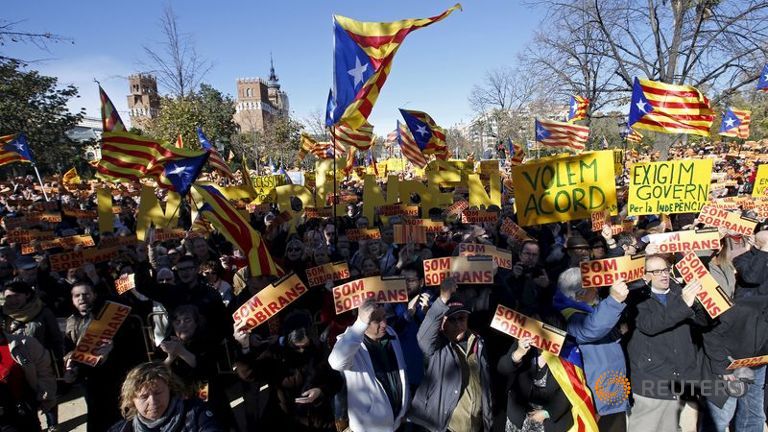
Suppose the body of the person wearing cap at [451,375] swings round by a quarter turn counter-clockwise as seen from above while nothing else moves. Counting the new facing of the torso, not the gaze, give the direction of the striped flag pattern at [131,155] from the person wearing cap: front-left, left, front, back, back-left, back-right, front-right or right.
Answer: left

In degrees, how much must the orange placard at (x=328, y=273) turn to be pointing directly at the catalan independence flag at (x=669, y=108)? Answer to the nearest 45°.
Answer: approximately 135° to its left

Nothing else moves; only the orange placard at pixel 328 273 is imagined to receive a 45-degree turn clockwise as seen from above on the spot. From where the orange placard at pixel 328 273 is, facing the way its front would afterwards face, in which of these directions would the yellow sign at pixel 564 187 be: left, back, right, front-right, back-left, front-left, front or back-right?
back-left

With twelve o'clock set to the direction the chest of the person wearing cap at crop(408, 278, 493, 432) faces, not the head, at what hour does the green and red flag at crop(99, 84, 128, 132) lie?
The green and red flag is roughly at 6 o'clock from the person wearing cap.

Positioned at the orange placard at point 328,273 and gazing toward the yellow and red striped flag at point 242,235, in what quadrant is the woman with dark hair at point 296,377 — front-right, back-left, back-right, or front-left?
back-left
